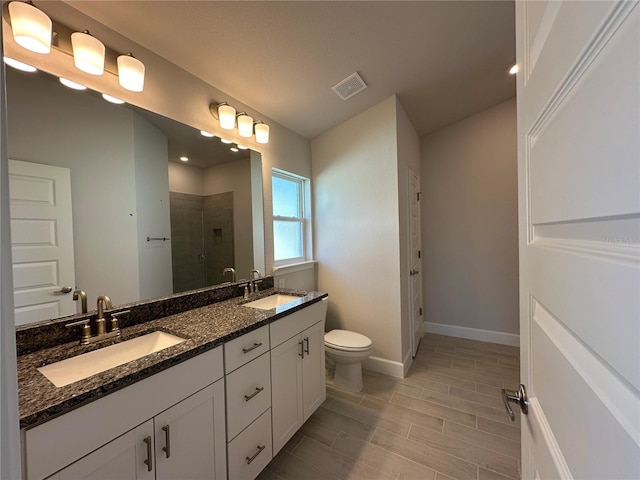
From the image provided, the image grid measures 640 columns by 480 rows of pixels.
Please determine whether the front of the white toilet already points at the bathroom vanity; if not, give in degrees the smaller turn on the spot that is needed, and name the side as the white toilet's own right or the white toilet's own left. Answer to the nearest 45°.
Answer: approximately 90° to the white toilet's own right

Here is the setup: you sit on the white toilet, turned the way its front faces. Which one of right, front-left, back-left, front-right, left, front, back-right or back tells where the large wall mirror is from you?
right

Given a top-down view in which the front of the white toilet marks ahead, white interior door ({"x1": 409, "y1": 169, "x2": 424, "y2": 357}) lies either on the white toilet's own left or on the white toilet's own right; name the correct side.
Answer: on the white toilet's own left

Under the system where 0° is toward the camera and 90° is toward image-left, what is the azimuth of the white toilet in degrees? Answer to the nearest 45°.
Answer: approximately 315°

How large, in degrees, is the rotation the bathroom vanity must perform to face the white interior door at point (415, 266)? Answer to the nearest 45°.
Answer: approximately 45° to its left

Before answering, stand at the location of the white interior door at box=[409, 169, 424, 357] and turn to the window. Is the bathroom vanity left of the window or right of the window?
left

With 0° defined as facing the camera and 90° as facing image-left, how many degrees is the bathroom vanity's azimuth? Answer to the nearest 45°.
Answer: approximately 315°

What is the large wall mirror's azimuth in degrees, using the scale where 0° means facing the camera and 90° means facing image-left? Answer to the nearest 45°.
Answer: approximately 315°

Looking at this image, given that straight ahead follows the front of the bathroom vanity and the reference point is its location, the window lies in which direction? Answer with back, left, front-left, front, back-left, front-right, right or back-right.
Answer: left

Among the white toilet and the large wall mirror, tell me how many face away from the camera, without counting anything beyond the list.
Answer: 0

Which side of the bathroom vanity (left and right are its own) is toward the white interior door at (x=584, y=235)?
front
